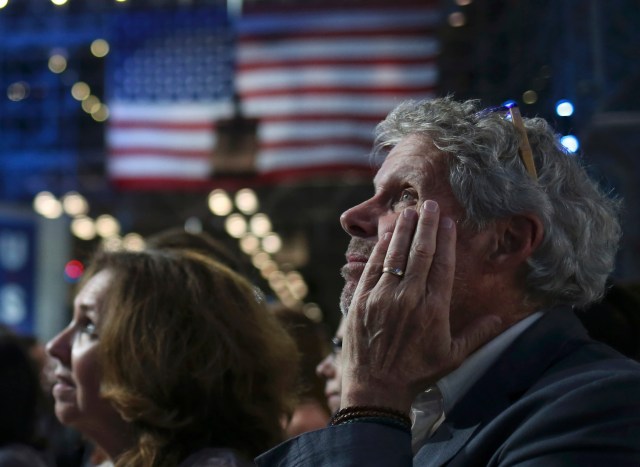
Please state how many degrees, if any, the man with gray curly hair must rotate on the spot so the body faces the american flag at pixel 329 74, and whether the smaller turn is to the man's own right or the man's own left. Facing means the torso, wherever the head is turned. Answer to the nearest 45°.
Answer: approximately 90° to the man's own right

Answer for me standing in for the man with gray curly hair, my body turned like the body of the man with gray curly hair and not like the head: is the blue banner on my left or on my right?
on my right

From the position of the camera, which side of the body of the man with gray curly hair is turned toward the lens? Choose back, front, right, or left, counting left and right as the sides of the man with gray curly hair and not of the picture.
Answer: left

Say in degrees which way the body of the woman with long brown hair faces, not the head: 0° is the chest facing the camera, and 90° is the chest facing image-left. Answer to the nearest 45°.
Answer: approximately 90°

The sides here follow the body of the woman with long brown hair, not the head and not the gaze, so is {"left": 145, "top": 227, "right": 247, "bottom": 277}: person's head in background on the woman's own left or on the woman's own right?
on the woman's own right

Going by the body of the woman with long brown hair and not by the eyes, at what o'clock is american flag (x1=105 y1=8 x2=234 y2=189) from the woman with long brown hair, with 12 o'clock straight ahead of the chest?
The american flag is roughly at 3 o'clock from the woman with long brown hair.
